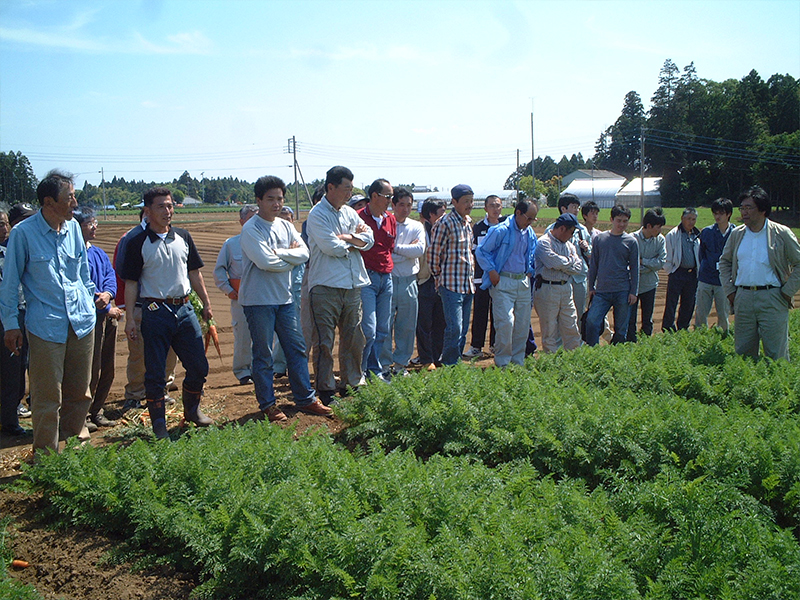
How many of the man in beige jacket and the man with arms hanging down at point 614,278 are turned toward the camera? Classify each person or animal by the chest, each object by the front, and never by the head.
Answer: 2

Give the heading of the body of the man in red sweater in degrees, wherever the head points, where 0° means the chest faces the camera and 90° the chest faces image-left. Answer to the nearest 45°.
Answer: approximately 315°

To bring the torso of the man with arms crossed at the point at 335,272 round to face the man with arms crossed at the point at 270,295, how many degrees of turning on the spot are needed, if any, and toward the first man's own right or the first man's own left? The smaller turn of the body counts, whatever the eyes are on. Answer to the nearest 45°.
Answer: approximately 90° to the first man's own right

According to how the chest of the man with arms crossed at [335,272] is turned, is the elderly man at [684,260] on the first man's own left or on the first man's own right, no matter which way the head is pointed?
on the first man's own left

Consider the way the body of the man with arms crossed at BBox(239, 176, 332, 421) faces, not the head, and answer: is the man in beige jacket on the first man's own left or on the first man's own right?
on the first man's own left

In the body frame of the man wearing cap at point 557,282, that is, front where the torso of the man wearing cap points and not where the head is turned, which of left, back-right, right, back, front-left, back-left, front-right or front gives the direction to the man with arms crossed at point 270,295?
right

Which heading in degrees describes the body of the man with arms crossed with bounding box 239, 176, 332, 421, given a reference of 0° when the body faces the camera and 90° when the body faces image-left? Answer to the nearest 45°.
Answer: approximately 315°

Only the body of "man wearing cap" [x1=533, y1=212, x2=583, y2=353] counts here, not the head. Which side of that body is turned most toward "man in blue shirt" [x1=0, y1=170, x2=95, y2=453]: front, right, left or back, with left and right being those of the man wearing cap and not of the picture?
right

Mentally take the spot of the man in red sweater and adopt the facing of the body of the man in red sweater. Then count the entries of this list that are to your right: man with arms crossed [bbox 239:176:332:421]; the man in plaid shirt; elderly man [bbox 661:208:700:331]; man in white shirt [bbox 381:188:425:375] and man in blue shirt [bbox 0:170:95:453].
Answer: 2

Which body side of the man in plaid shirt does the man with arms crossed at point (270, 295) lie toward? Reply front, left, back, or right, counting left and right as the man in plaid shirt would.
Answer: right

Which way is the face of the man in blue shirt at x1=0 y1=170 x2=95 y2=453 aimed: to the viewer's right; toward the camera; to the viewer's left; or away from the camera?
to the viewer's right
